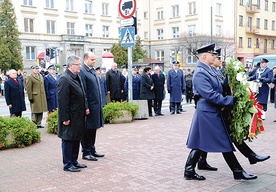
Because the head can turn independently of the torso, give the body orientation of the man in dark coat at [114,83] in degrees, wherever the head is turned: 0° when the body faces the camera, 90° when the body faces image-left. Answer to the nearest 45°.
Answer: approximately 0°

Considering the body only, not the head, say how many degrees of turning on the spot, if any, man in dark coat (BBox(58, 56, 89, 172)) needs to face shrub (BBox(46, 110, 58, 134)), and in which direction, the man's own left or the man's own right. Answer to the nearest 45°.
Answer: approximately 90° to the man's own left

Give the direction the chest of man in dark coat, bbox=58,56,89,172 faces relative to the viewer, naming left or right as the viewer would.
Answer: facing to the right of the viewer

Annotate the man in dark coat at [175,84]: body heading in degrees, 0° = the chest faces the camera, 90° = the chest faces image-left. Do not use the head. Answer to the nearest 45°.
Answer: approximately 0°

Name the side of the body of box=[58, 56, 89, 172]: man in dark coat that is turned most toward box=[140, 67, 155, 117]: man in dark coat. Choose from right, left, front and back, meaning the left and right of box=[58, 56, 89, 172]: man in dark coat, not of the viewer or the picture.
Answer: left

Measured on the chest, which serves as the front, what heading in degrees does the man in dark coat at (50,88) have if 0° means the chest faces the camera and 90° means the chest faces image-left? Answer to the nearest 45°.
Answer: approximately 315°

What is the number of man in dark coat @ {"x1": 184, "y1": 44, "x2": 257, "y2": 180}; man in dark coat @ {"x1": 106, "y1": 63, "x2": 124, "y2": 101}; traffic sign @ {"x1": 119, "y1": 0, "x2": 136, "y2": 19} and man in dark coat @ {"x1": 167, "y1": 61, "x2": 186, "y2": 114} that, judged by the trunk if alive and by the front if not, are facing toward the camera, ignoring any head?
3

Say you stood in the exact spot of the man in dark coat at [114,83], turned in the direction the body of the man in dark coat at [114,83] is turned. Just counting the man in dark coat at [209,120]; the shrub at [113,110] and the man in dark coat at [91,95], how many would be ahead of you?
3

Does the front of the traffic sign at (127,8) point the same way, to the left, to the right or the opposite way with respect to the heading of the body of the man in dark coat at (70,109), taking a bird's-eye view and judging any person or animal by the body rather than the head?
to the right

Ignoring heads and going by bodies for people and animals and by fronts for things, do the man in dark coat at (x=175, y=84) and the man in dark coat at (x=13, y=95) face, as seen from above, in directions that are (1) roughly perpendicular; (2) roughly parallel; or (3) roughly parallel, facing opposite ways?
roughly perpendicular

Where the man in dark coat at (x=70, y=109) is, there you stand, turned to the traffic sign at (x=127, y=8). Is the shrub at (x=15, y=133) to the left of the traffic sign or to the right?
left
